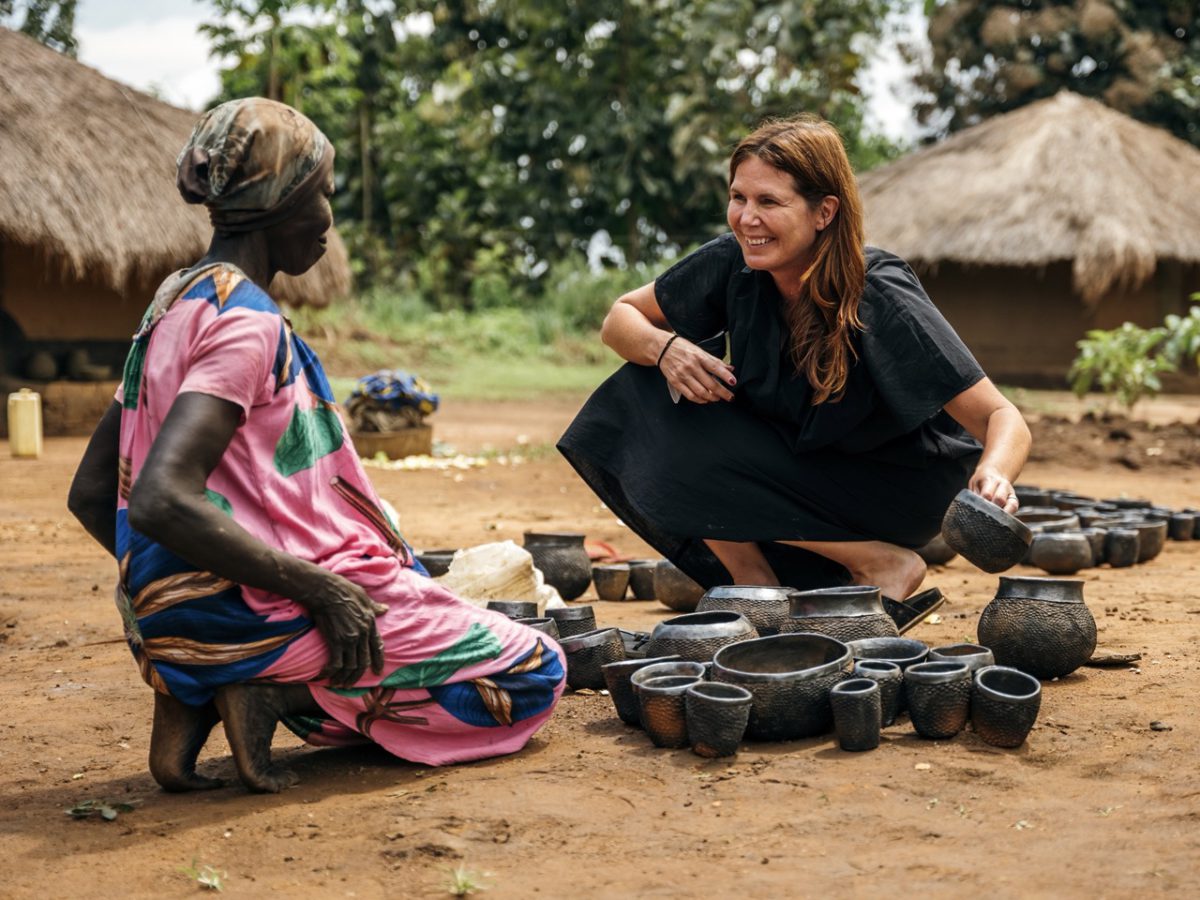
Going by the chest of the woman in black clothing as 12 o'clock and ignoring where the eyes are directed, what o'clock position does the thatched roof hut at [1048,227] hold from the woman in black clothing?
The thatched roof hut is roughly at 5 o'clock from the woman in black clothing.

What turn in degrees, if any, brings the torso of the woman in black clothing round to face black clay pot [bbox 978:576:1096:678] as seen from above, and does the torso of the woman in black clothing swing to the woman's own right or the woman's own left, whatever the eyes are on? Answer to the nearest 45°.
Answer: approximately 90° to the woman's own left

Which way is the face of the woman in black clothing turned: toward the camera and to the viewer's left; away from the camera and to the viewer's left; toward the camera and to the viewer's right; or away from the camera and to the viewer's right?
toward the camera and to the viewer's left

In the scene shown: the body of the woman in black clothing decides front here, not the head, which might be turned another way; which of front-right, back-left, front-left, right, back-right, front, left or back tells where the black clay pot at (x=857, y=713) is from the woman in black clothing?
front-left

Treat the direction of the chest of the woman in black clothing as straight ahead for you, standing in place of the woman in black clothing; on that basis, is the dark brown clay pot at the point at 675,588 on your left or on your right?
on your right

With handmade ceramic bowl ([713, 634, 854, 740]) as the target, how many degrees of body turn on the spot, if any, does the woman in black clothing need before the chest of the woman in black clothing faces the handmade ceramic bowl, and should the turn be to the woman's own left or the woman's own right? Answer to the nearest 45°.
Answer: approximately 45° to the woman's own left

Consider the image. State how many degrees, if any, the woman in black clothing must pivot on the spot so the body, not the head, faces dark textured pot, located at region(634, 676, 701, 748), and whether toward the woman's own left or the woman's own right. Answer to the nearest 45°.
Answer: approximately 45° to the woman's own left

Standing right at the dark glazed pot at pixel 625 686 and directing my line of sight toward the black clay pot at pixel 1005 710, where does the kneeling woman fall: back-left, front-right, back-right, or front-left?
back-right

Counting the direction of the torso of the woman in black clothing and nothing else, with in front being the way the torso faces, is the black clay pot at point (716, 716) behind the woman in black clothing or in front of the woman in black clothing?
in front

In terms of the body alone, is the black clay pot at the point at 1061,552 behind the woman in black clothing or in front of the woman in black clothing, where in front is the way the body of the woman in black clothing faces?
behind

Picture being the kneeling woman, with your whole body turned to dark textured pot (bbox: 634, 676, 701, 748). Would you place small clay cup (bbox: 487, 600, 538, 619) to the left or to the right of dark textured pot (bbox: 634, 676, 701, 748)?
left

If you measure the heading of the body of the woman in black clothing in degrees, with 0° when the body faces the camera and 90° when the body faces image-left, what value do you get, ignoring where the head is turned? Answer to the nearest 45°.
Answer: approximately 45°

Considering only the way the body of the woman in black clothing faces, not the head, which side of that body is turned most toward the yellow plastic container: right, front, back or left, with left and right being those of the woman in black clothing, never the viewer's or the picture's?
right
